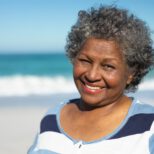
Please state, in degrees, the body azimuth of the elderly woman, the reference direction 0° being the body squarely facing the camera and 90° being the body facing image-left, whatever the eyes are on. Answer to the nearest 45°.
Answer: approximately 45°

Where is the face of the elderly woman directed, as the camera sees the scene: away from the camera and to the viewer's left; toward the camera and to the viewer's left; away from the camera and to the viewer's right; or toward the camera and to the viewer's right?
toward the camera and to the viewer's left
